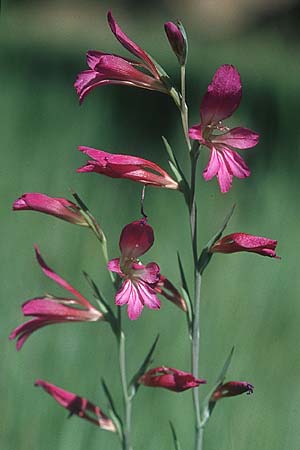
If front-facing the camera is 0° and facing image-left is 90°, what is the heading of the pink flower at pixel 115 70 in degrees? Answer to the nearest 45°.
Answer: approximately 90°
